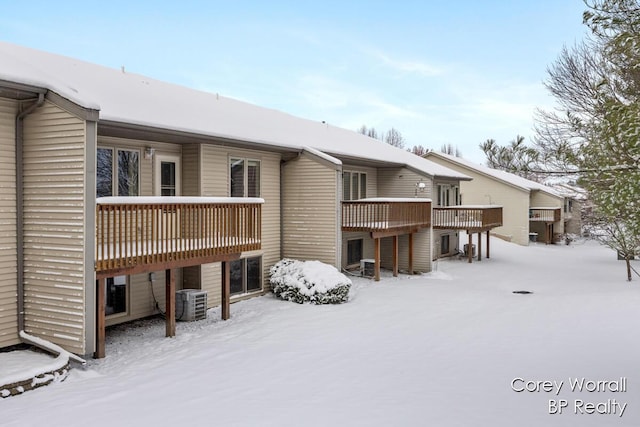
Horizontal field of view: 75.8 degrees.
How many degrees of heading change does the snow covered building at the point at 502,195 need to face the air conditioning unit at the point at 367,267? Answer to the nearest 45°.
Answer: approximately 45° to its right

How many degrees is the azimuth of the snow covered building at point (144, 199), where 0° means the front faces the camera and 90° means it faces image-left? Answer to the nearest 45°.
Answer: approximately 315°

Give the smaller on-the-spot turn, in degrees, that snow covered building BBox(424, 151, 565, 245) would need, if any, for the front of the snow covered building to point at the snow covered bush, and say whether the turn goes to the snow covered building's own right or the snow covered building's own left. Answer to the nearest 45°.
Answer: approximately 45° to the snow covered building's own right

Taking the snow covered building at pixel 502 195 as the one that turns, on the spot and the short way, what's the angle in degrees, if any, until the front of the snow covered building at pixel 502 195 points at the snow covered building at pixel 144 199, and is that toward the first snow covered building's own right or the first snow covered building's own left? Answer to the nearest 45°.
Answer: approximately 45° to the first snow covered building's own right

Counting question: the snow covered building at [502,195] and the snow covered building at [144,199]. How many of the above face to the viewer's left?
0

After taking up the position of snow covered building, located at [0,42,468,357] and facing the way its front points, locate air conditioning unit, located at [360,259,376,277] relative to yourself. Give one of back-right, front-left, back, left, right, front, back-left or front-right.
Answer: left

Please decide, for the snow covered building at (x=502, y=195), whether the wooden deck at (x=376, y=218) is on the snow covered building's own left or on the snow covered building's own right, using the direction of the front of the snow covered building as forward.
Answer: on the snow covered building's own right

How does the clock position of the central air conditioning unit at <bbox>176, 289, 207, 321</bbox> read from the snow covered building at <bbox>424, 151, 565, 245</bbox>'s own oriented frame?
The central air conditioning unit is roughly at 2 o'clock from the snow covered building.
